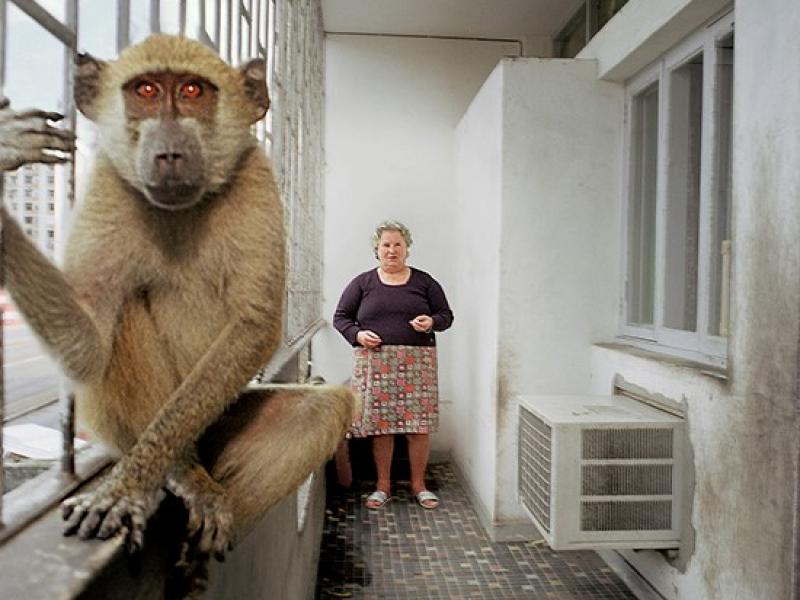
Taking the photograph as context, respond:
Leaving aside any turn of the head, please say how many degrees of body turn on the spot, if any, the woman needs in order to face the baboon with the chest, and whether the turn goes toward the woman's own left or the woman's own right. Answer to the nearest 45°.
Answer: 0° — they already face it

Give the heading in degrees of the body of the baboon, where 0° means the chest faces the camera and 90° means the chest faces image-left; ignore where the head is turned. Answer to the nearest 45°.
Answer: approximately 0°

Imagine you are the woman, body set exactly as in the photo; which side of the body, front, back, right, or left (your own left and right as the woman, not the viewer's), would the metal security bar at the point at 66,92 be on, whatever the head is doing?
front

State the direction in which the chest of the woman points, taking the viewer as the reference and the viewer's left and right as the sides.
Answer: facing the viewer

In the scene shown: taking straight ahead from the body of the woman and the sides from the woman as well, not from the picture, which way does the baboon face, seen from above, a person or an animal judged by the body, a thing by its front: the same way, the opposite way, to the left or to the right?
the same way

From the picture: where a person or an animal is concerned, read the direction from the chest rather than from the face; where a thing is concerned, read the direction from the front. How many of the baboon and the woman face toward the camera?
2

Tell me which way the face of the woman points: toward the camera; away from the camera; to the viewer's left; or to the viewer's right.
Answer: toward the camera
